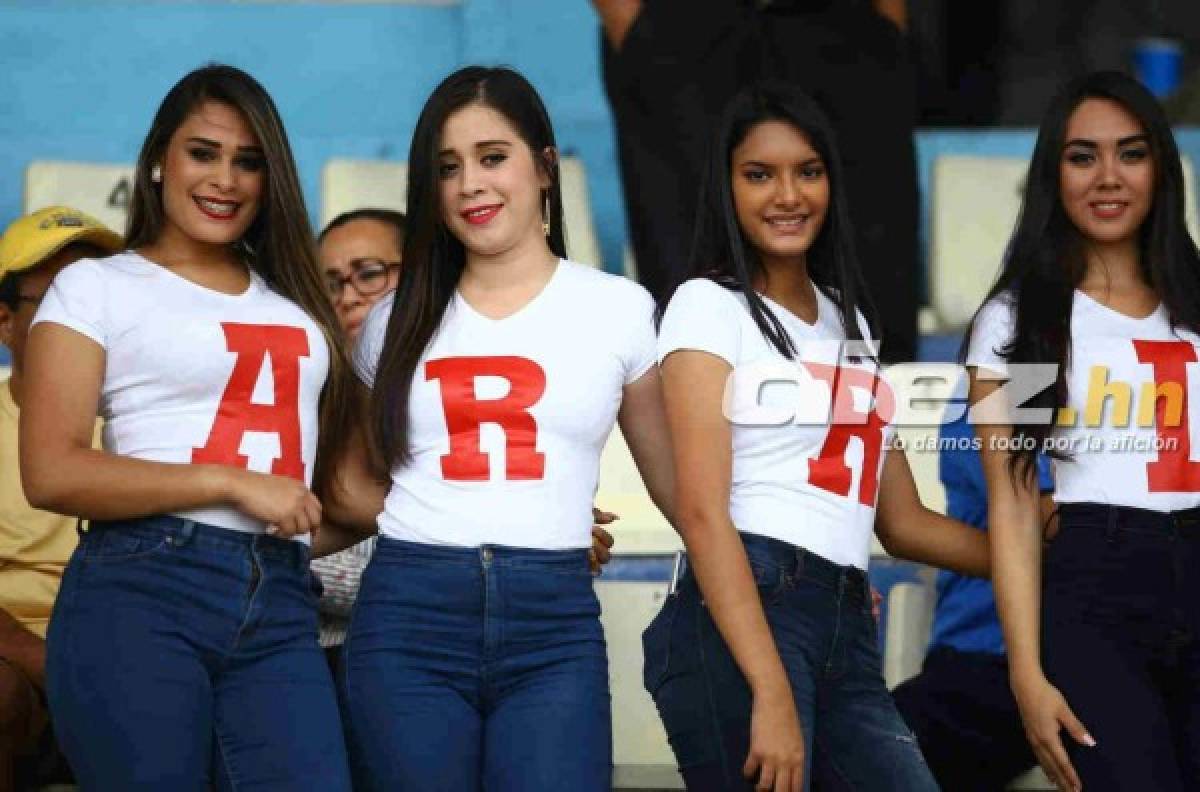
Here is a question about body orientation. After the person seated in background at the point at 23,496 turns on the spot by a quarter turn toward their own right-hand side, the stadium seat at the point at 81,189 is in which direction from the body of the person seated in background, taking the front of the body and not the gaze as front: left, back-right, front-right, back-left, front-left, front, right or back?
back-right

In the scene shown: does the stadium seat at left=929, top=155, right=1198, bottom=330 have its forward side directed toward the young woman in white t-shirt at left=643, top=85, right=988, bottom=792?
yes

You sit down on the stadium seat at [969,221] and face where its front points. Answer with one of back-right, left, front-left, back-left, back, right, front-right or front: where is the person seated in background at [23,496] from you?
front-right

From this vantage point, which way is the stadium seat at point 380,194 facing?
toward the camera

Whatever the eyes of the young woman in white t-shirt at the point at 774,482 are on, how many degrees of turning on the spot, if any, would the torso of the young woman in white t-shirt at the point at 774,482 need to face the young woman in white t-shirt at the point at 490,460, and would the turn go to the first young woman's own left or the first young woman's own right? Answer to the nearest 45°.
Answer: approximately 135° to the first young woman's own right

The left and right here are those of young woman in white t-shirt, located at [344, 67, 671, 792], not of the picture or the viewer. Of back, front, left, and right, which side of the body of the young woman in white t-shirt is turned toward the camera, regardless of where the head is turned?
front

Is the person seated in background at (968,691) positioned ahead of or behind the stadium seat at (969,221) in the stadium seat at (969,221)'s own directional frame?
ahead
